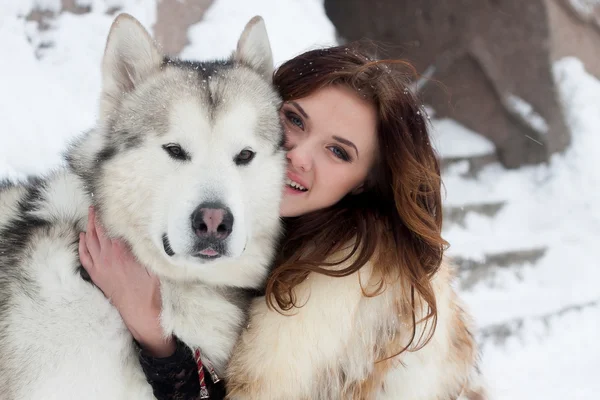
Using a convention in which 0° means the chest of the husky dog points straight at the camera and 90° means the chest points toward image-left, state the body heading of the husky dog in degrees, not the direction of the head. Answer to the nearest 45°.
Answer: approximately 315°

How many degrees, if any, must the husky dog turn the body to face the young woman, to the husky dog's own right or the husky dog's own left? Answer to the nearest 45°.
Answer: approximately 45° to the husky dog's own left
